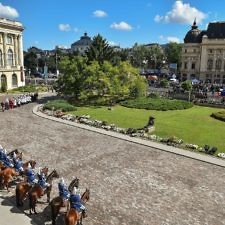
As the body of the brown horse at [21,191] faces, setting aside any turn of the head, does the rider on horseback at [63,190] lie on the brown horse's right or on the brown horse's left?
on the brown horse's right

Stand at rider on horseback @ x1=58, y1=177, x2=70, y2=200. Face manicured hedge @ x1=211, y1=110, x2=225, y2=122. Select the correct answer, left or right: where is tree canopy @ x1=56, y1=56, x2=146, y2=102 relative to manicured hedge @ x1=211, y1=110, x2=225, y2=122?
left

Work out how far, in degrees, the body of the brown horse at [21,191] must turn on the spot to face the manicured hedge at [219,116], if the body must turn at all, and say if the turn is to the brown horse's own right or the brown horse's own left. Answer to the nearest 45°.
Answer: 0° — it already faces it

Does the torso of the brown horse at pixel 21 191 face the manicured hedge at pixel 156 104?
yes

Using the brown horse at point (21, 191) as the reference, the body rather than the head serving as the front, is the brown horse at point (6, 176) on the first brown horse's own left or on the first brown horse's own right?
on the first brown horse's own left

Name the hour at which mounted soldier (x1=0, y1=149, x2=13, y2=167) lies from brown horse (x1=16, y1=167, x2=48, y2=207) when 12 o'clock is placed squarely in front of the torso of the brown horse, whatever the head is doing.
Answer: The mounted soldier is roughly at 10 o'clock from the brown horse.

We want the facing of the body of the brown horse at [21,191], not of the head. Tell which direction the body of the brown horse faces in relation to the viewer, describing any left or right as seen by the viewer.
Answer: facing away from the viewer and to the right of the viewer
